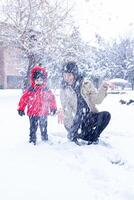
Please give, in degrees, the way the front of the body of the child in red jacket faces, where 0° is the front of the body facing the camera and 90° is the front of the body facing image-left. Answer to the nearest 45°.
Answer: approximately 0°
